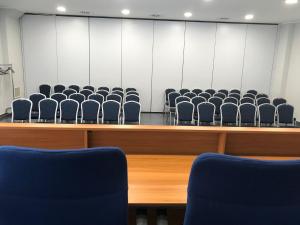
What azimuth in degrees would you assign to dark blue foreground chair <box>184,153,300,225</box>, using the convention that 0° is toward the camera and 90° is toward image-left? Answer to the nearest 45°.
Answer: approximately 180°

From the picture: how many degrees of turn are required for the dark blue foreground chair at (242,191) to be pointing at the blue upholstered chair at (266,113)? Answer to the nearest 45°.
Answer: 0° — it already faces it

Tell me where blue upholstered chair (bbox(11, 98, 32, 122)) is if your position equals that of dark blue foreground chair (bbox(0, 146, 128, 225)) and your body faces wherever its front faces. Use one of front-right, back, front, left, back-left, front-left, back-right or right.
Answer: front

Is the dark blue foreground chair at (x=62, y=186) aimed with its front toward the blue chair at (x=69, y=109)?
yes

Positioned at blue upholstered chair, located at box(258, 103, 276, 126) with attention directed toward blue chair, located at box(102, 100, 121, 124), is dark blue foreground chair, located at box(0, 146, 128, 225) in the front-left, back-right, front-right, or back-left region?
front-left

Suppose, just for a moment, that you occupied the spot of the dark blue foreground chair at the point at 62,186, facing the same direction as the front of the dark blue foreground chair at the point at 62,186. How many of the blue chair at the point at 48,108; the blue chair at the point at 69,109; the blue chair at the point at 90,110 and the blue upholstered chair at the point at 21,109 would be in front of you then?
4

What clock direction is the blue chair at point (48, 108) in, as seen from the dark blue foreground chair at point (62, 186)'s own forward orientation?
The blue chair is roughly at 12 o'clock from the dark blue foreground chair.

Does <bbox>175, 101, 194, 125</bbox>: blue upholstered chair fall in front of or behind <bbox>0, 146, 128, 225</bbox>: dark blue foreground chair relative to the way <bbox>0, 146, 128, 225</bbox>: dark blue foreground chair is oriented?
in front

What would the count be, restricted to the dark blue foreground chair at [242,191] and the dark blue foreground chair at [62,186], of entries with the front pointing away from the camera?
2

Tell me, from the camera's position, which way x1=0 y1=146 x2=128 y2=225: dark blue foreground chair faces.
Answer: facing away from the viewer

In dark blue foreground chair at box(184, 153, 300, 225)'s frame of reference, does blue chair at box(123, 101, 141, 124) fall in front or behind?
in front
